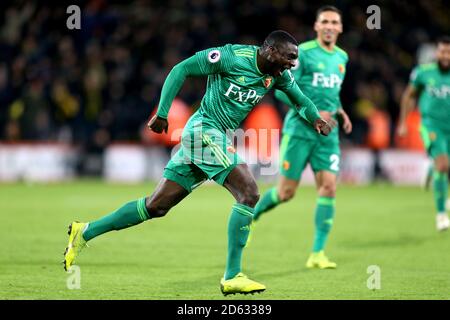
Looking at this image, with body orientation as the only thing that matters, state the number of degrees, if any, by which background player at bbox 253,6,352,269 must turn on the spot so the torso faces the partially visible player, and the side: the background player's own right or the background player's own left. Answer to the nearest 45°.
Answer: approximately 90° to the background player's own left

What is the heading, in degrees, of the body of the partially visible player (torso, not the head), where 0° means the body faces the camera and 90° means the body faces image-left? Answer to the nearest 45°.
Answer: approximately 0°

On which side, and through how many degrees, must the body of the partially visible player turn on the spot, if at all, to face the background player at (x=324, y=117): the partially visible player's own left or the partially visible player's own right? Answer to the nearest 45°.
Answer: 0° — they already face them

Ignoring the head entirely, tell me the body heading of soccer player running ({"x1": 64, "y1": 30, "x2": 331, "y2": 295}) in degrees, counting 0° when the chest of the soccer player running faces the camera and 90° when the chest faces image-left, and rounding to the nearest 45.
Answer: approximately 315°
